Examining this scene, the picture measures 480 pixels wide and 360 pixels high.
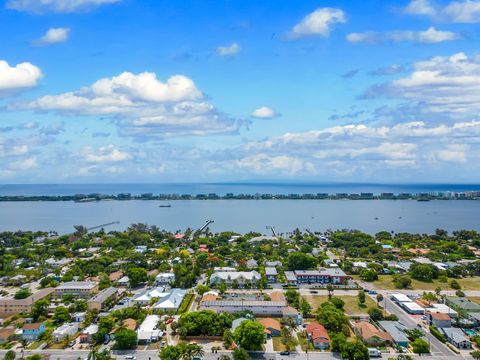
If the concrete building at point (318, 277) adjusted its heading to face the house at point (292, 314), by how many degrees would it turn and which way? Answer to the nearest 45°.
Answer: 0° — it already faces it

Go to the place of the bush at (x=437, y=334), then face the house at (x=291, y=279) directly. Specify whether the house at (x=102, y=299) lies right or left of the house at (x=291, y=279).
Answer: left

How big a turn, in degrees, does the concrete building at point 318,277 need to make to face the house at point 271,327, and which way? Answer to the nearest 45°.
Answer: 0° — it already faces it

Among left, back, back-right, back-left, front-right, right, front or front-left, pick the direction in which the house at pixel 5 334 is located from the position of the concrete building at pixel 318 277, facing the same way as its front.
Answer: front-right

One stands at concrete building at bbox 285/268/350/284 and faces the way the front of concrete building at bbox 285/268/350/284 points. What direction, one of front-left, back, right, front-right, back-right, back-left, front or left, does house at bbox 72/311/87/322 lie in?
front-right

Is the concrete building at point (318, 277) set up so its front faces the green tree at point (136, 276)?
no

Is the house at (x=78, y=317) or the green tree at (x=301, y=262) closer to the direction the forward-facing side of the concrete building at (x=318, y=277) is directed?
the house

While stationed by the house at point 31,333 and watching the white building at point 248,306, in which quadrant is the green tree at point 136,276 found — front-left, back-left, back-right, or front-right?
front-left

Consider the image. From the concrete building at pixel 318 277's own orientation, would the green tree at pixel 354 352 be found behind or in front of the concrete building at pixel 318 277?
in front

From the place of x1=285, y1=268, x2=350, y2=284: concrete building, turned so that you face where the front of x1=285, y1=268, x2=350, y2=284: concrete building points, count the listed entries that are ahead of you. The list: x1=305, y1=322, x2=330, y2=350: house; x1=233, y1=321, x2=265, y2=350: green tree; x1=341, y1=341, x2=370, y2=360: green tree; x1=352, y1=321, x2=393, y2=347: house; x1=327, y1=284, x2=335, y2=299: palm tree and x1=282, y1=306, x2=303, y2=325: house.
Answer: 6

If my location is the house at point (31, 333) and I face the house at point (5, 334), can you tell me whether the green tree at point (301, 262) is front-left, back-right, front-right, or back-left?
back-right

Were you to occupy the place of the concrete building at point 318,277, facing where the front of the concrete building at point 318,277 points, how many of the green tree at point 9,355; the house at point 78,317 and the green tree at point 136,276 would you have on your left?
0

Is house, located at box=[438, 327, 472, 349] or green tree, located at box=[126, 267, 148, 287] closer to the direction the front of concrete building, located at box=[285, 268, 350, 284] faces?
the house

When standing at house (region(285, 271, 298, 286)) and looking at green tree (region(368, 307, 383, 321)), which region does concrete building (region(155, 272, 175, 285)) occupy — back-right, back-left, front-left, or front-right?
back-right

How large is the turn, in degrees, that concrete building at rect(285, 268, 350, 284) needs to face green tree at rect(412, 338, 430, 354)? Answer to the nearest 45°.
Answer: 0° — it already faces it

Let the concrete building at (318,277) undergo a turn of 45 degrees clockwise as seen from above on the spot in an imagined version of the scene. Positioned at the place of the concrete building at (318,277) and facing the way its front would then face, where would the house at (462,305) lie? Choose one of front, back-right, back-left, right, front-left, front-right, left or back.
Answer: left

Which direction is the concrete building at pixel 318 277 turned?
toward the camera

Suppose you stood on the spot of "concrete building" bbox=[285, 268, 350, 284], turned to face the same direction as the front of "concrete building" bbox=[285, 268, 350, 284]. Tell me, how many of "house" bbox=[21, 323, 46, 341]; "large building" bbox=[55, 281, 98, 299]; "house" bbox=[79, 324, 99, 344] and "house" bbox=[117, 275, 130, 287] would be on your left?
0

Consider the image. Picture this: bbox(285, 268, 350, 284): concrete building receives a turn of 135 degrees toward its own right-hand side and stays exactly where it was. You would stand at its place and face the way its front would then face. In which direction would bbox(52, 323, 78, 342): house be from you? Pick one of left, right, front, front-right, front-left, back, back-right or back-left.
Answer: left
